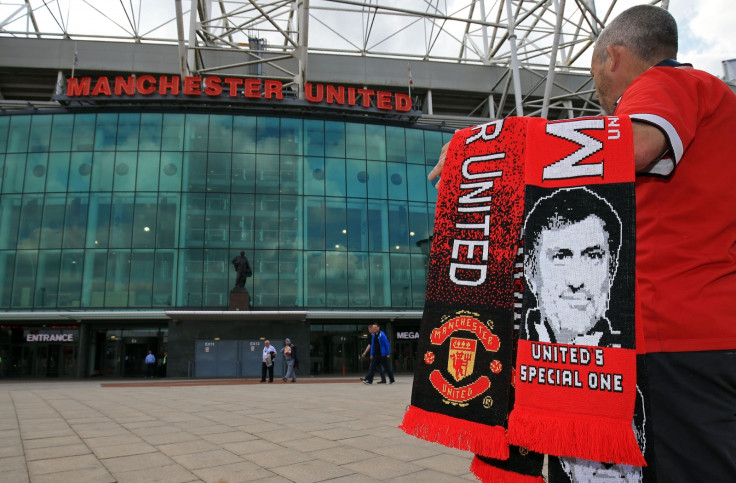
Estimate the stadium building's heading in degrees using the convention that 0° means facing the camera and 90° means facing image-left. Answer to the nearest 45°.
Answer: approximately 0°
